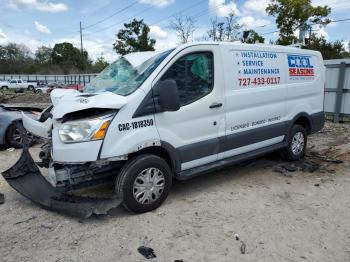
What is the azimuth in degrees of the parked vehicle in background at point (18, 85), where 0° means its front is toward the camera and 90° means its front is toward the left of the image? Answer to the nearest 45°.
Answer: approximately 90°

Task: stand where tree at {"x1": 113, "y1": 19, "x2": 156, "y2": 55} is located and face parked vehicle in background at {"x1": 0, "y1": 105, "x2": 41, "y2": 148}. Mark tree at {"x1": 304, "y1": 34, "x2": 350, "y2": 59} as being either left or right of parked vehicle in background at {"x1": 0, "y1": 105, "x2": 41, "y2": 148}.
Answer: left

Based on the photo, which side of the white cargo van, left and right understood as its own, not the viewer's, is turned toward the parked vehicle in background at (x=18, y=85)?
right

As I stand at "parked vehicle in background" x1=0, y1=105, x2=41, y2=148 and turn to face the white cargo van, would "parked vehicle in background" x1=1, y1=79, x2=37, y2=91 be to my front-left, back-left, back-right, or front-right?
back-left

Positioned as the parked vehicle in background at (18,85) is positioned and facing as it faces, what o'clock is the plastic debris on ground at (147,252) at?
The plastic debris on ground is roughly at 9 o'clock from the parked vehicle in background.

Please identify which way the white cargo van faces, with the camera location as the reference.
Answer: facing the viewer and to the left of the viewer

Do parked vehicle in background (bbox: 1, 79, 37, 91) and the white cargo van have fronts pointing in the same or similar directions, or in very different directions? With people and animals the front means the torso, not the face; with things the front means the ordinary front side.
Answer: same or similar directions

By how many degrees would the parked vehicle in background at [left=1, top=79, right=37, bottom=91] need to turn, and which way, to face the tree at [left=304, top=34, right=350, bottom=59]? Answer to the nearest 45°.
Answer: approximately 135° to its left

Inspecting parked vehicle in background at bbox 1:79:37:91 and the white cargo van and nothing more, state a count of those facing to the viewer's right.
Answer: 0

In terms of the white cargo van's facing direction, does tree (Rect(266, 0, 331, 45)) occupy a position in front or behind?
behind

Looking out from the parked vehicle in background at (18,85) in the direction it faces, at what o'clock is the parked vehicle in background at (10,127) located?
the parked vehicle in background at (10,127) is roughly at 9 o'clock from the parked vehicle in background at (18,85).
